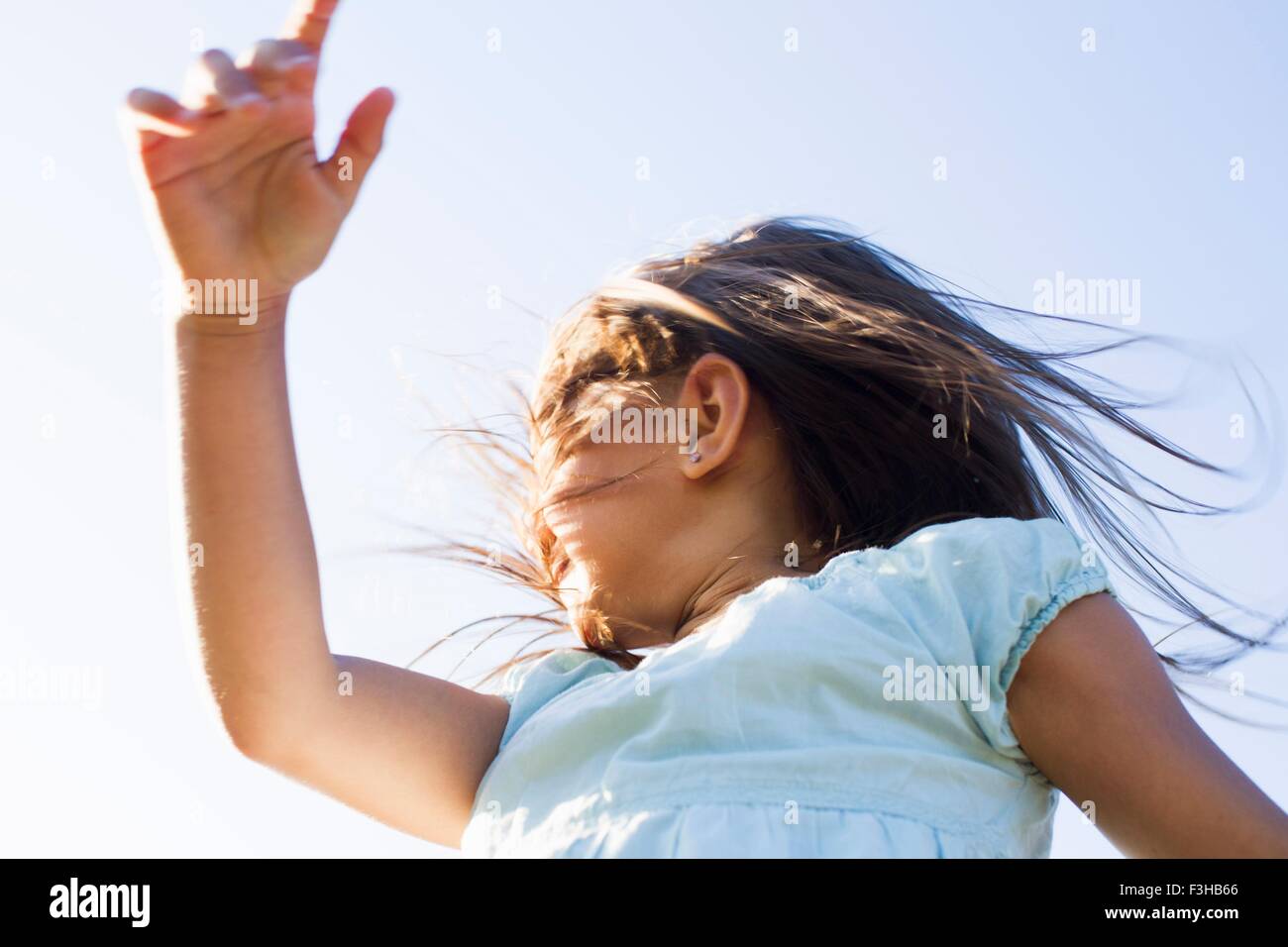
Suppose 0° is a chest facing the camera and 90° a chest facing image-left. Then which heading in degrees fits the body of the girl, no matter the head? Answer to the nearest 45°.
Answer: approximately 45°
